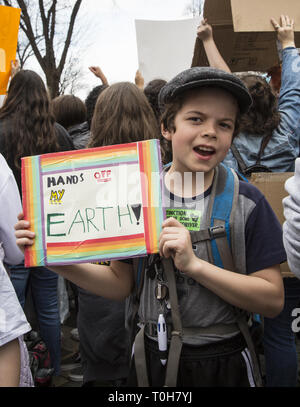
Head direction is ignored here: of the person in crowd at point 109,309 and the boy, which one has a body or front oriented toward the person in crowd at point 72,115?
the person in crowd at point 109,309

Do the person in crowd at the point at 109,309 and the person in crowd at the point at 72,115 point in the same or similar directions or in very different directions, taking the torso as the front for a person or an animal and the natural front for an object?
same or similar directions

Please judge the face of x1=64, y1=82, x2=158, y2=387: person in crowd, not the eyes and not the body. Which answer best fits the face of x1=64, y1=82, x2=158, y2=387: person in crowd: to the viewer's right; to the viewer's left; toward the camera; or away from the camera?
away from the camera

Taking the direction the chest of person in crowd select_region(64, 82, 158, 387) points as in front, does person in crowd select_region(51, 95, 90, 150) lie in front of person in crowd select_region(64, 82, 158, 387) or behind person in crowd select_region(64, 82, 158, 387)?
in front

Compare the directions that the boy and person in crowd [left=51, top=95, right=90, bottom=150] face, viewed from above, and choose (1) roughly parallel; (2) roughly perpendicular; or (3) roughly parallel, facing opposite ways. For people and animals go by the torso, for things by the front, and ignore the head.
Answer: roughly parallel, facing opposite ways

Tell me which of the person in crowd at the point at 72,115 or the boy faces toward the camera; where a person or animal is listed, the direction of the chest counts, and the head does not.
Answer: the boy

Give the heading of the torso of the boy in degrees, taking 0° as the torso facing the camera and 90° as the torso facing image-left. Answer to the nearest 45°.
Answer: approximately 0°

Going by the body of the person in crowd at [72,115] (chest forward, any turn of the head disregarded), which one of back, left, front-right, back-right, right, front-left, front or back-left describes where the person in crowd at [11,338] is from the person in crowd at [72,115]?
back

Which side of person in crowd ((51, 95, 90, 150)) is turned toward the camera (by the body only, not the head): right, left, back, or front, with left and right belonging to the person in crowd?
back

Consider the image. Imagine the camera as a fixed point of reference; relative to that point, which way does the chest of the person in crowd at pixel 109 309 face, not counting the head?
away from the camera

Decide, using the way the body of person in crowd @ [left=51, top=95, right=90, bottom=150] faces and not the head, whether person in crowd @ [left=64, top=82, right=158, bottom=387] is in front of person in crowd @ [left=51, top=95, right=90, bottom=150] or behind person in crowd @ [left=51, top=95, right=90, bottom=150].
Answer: behind

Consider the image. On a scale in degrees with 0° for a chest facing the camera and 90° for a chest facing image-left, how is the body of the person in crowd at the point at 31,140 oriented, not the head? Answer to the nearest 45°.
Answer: approximately 180°
